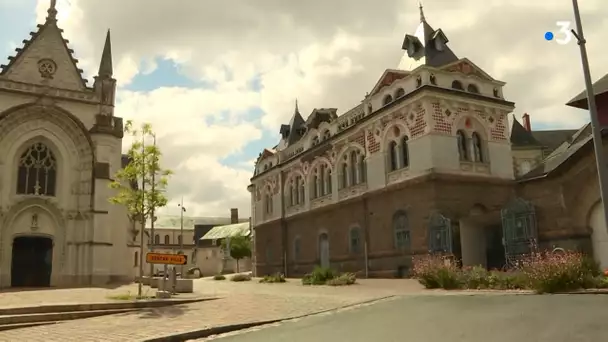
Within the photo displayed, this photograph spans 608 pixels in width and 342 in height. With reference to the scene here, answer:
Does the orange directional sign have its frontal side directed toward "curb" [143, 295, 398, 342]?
yes

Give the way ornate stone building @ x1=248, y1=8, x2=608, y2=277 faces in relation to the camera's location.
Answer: facing the viewer and to the left of the viewer

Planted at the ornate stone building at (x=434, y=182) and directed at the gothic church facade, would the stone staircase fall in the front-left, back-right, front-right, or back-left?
front-left

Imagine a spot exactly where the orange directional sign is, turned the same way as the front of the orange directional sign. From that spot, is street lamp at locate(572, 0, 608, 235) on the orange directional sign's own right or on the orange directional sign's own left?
on the orange directional sign's own left

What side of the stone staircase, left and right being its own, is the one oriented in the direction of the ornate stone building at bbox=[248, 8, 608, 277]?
left

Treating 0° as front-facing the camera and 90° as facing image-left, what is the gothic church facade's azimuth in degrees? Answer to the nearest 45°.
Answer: approximately 315°

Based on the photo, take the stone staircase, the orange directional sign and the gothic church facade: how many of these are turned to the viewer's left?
0

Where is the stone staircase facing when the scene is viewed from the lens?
facing the viewer and to the right of the viewer

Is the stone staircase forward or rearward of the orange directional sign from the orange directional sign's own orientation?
forward

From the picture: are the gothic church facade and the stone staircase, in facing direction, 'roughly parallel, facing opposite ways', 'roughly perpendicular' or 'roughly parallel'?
roughly parallel

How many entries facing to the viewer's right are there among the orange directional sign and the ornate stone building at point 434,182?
0

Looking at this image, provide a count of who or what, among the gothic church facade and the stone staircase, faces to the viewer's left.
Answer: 0

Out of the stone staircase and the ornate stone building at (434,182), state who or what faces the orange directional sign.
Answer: the ornate stone building

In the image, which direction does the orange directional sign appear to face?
toward the camera
